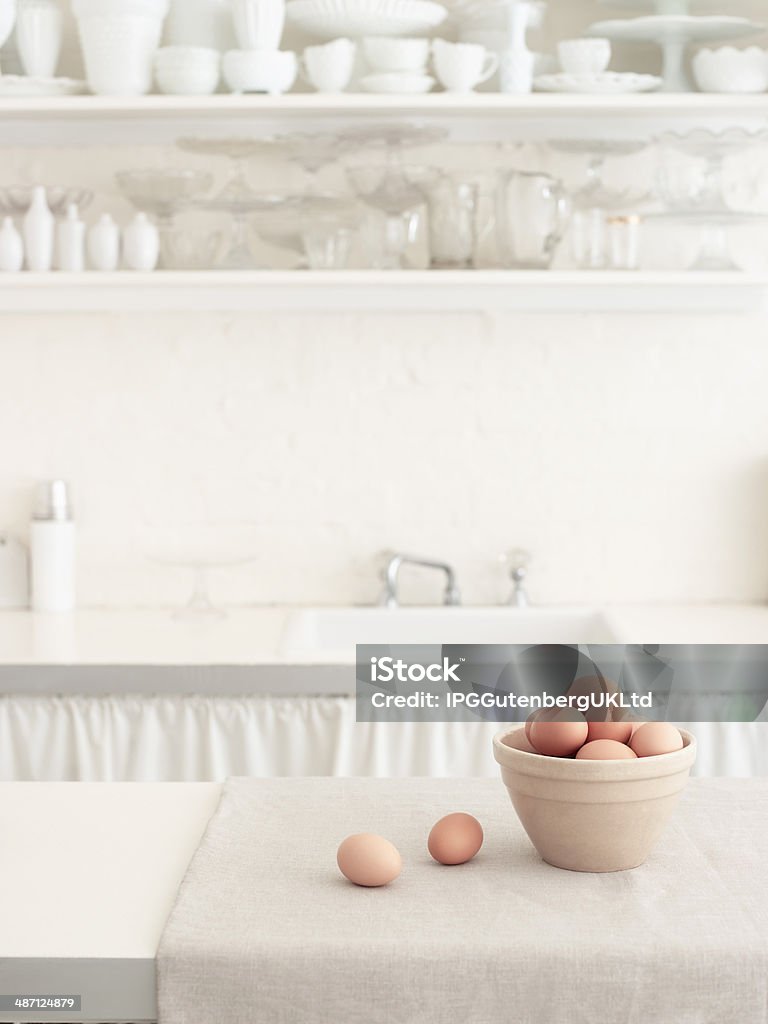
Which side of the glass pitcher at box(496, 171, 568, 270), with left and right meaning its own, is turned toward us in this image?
left

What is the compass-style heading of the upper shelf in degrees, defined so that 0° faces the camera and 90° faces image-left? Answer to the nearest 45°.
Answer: approximately 0°

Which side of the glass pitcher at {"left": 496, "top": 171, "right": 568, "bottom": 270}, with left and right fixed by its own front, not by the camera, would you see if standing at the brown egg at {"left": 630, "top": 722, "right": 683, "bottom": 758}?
left

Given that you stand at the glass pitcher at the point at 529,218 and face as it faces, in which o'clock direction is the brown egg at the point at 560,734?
The brown egg is roughly at 9 o'clock from the glass pitcher.

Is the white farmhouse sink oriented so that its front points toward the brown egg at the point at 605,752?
yes
